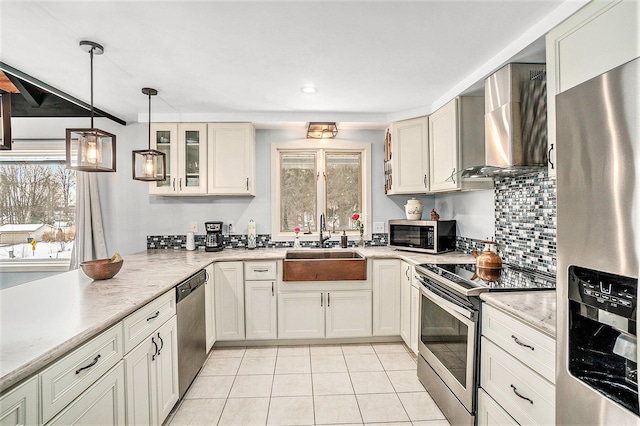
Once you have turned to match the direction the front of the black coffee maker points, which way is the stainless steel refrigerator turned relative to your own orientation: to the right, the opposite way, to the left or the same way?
to the right

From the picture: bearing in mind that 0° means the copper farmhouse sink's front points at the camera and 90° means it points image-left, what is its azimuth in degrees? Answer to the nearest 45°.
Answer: approximately 0°

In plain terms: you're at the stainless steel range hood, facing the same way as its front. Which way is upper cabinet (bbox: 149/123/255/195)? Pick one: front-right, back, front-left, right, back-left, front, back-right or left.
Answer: front-right

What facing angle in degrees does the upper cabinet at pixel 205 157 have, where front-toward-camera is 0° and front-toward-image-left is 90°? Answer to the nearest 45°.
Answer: approximately 0°

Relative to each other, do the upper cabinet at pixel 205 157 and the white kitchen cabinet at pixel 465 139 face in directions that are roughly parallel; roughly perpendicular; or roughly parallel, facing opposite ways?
roughly perpendicular

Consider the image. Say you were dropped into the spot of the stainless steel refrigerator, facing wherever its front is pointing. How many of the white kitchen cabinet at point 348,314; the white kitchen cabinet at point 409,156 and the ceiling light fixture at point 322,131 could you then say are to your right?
3

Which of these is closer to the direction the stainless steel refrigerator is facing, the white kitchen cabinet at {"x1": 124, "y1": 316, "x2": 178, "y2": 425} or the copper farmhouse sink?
the white kitchen cabinet
